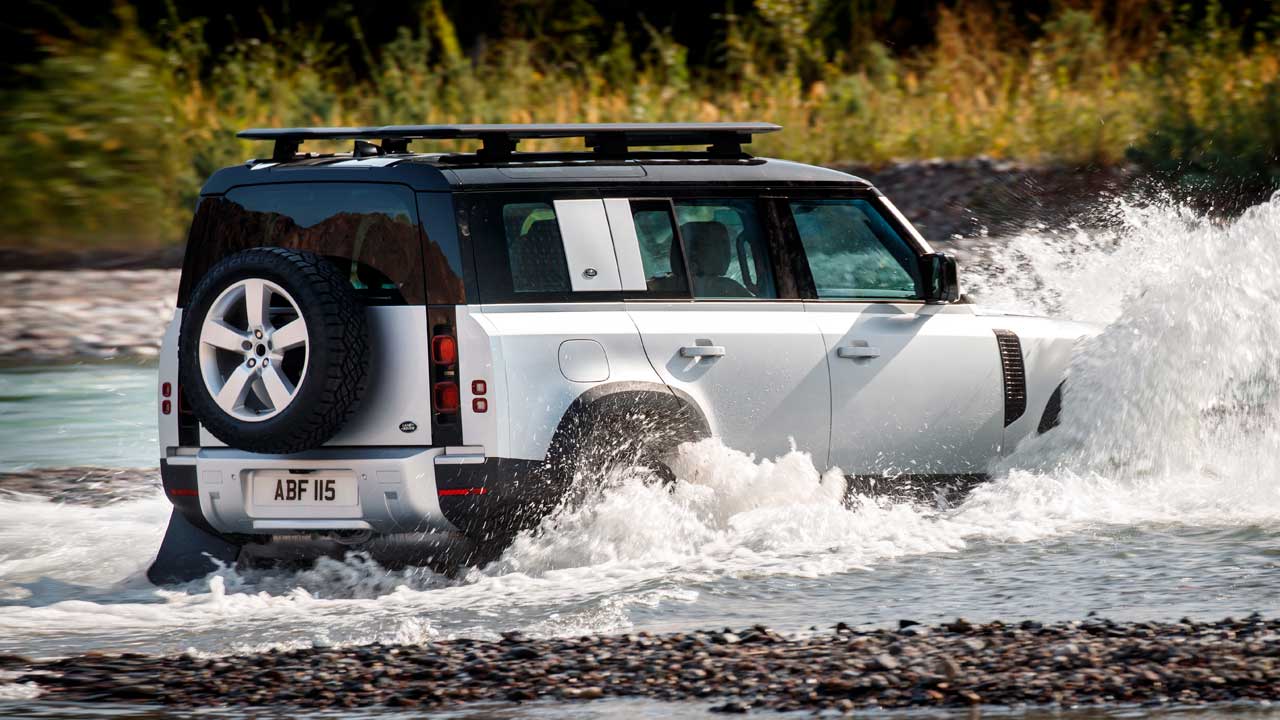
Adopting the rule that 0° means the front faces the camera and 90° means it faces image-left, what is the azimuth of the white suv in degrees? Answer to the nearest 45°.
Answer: approximately 225°
